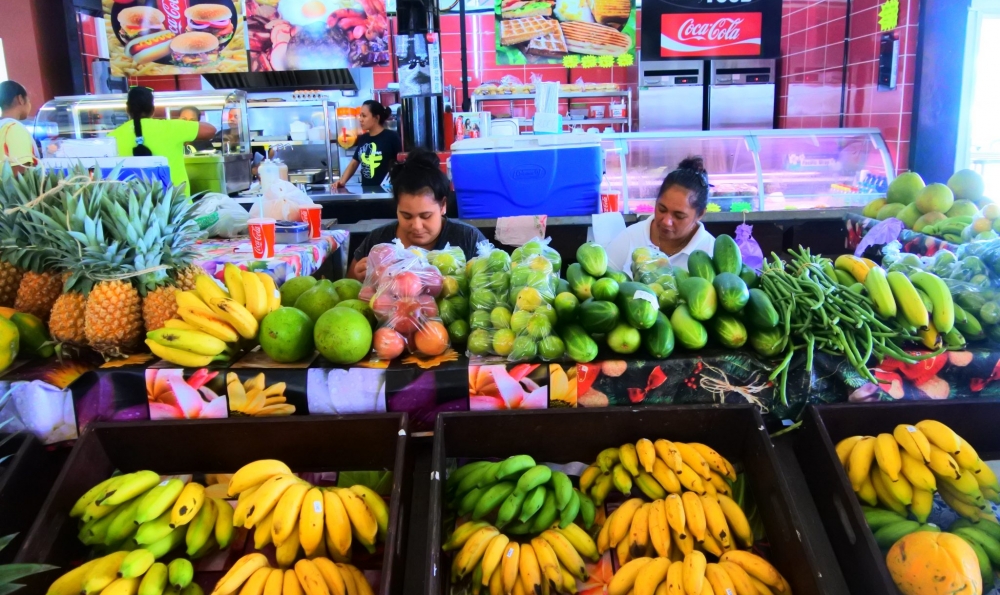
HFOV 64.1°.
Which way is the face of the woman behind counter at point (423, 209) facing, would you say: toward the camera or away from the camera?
toward the camera

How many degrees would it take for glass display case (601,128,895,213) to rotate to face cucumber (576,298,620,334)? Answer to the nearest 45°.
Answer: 0° — it already faces it

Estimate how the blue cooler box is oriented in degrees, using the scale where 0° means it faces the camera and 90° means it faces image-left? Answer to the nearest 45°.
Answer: approximately 0°

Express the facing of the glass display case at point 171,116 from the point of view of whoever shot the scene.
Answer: facing the viewer

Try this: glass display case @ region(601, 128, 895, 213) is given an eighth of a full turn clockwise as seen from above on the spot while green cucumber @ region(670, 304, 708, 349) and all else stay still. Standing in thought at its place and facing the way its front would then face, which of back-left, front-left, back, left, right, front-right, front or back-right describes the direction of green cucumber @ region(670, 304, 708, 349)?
front-left

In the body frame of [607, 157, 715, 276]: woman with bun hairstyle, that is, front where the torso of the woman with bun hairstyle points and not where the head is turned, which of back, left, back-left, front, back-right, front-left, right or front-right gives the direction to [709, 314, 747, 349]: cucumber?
front-left

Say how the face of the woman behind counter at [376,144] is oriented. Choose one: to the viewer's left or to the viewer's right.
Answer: to the viewer's left

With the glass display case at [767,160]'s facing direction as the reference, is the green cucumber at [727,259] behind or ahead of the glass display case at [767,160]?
ahead

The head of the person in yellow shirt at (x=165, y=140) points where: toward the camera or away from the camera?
away from the camera

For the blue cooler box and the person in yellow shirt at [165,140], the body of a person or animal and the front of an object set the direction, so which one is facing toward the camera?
the blue cooler box

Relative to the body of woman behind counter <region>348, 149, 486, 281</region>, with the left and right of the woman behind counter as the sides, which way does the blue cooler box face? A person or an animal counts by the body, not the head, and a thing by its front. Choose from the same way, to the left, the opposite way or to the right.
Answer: the same way

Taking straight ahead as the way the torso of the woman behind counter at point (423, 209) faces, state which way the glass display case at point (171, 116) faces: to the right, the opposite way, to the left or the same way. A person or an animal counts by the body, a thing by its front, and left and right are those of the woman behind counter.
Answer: the same way

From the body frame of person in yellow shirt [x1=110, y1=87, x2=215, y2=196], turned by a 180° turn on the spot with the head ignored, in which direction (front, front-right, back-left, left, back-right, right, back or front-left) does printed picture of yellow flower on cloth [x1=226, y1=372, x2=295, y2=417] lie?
front

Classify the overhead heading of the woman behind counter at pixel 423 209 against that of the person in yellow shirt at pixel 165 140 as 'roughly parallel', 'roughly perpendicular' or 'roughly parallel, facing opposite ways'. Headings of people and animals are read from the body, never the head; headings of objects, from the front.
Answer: roughly parallel, facing opposite ways

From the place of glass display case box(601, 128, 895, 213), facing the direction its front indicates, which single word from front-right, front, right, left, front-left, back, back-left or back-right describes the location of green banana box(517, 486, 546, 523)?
front

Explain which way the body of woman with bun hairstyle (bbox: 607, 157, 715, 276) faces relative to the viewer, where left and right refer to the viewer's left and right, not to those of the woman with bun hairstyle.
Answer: facing the viewer and to the left of the viewer

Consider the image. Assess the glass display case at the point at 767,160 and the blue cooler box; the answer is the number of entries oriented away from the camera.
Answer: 0

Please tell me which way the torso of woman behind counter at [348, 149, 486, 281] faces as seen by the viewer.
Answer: toward the camera
